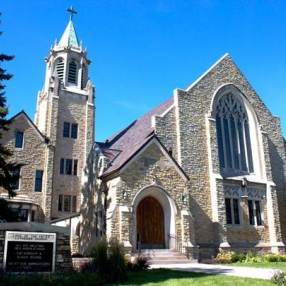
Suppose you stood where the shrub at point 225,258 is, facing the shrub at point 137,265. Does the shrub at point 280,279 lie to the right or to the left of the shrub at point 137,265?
left

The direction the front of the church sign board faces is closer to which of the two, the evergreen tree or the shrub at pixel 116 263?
the shrub

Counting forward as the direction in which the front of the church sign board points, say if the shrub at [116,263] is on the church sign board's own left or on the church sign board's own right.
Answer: on the church sign board's own left

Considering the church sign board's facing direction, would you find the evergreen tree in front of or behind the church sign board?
behind

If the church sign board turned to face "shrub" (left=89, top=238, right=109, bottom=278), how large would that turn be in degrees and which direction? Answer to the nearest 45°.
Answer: approximately 90° to its left

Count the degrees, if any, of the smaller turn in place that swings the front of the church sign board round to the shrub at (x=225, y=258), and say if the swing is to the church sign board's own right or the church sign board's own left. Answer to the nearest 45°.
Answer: approximately 135° to the church sign board's own left

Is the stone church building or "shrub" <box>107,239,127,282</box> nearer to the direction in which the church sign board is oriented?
the shrub

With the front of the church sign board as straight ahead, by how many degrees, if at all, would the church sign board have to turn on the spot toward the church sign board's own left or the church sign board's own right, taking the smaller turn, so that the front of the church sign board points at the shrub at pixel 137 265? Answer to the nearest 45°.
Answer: approximately 135° to the church sign board's own left

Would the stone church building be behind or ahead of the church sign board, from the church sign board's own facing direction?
behind

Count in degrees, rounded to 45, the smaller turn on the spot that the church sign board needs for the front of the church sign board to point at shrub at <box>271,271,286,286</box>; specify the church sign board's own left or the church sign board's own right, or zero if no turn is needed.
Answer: approximately 45° to the church sign board's own left

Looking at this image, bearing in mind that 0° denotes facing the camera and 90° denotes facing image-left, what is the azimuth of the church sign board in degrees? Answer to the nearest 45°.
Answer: approximately 0°
